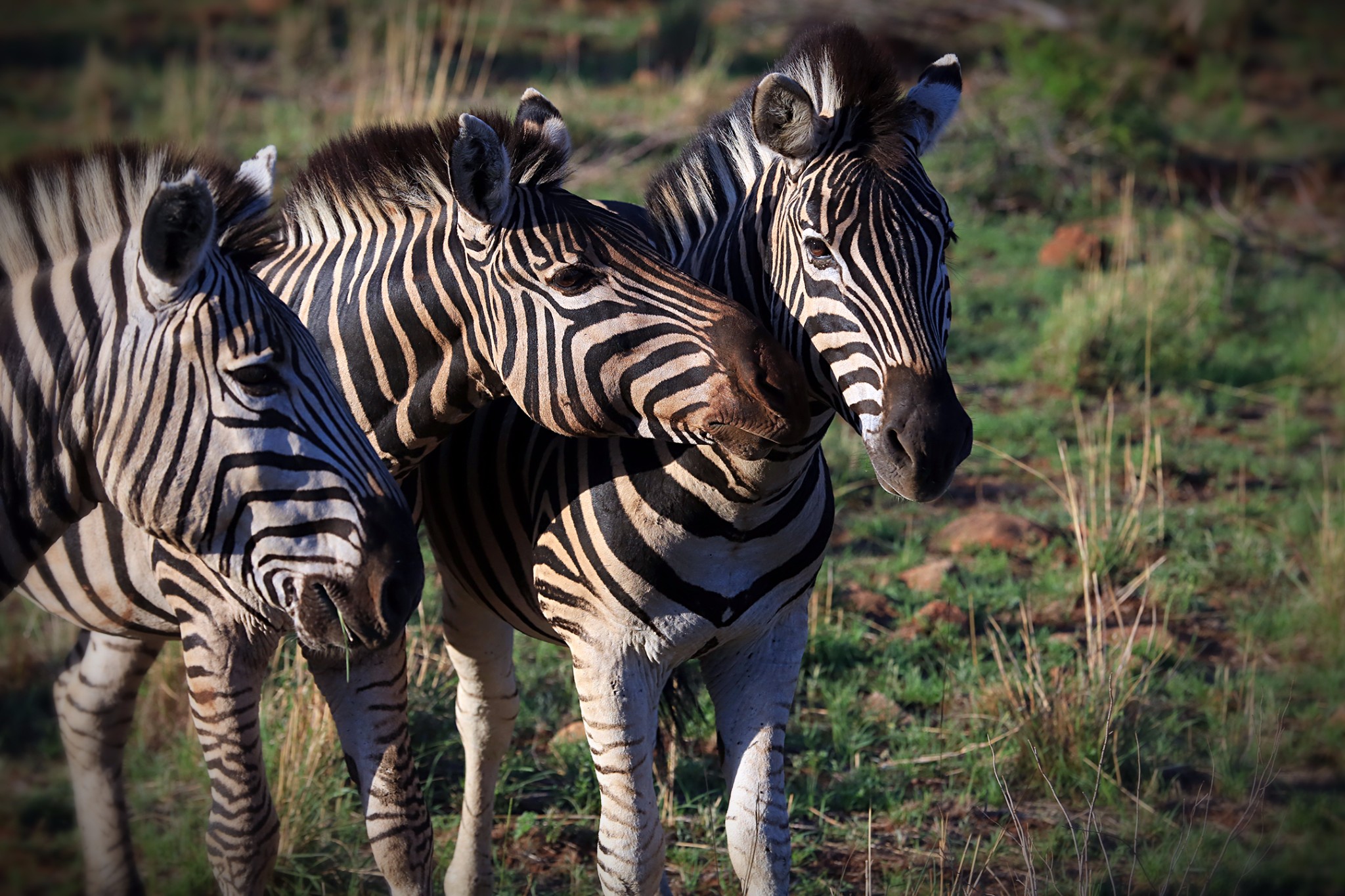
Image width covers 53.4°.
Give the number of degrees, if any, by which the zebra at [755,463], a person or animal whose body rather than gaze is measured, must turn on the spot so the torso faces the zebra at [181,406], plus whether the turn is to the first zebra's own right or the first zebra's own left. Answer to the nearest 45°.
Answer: approximately 90° to the first zebra's own right

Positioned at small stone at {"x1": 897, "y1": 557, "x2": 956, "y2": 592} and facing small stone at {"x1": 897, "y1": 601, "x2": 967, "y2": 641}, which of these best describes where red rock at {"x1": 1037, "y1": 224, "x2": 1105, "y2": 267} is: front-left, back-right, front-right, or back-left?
back-left

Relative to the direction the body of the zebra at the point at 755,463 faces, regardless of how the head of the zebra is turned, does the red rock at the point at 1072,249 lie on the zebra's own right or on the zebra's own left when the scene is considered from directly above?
on the zebra's own left

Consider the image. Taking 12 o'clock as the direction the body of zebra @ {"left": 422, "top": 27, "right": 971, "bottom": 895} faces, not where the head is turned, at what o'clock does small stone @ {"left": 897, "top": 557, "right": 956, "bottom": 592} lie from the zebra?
The small stone is roughly at 8 o'clock from the zebra.

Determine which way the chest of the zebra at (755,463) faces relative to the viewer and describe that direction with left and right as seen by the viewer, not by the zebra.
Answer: facing the viewer and to the right of the viewer

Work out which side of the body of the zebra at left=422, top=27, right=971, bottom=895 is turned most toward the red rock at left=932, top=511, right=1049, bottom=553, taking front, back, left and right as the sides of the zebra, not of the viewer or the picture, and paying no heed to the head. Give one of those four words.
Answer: left

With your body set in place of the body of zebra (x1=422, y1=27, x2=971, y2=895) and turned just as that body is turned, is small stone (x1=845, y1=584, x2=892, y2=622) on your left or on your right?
on your left
